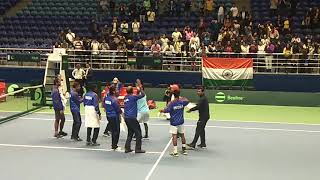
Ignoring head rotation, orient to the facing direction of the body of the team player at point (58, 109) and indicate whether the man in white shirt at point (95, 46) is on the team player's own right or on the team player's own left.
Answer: on the team player's own left

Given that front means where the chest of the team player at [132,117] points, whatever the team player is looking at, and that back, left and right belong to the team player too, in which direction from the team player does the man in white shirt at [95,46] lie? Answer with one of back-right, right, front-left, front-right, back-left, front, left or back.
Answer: front-left

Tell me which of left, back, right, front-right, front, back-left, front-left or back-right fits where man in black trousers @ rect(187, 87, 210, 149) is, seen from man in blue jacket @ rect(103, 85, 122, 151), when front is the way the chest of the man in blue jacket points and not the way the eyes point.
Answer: front-right

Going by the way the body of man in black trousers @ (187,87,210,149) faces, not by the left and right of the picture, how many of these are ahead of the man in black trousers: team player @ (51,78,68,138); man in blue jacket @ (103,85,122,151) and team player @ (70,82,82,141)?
3

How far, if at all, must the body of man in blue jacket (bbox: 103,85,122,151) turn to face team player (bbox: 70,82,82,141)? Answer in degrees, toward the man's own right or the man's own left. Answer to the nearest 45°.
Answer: approximately 90° to the man's own left

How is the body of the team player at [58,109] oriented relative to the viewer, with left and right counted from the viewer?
facing to the right of the viewer

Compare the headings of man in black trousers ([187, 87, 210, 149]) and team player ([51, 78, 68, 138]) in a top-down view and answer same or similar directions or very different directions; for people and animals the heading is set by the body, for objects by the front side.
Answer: very different directions

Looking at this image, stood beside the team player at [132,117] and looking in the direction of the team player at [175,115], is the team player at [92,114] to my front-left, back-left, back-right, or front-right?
back-left

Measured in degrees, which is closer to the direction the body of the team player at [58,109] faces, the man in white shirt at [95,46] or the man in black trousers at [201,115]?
the man in black trousers

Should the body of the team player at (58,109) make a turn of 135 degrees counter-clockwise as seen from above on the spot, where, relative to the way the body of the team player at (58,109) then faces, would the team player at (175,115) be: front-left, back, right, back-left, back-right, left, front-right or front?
back

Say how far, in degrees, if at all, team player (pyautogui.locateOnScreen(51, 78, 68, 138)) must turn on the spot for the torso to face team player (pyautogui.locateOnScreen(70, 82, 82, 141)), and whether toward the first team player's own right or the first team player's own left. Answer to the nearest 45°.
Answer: approximately 45° to the first team player's own right

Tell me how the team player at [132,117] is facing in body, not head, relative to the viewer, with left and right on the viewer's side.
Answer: facing away from the viewer and to the right of the viewer

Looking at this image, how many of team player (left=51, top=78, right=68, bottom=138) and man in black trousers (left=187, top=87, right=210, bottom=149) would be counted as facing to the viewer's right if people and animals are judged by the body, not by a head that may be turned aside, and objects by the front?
1

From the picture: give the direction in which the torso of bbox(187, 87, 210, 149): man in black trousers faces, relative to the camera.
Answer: to the viewer's left

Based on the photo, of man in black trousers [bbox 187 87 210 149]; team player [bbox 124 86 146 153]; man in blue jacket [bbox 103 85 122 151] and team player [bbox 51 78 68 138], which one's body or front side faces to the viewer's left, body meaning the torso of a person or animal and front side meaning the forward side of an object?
the man in black trousers

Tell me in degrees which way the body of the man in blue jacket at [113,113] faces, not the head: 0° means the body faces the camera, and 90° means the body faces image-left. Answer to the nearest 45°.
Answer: approximately 225°

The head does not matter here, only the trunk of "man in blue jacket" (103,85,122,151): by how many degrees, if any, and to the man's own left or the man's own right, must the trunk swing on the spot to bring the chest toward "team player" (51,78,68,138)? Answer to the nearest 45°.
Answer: approximately 90° to the man's own left
